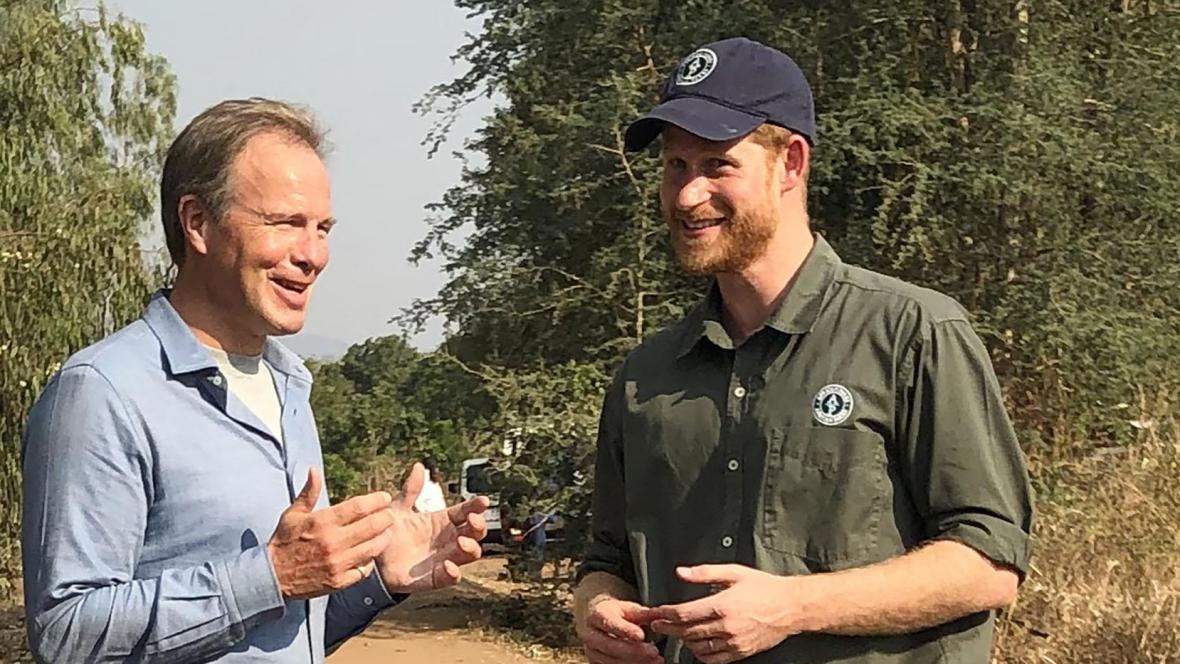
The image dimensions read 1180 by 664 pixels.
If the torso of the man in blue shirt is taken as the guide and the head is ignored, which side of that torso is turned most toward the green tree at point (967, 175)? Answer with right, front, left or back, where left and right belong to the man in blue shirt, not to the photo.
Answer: left

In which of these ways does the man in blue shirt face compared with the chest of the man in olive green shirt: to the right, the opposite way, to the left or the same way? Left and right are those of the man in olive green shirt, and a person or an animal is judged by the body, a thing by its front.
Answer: to the left

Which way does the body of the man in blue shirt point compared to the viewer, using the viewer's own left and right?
facing the viewer and to the right of the viewer

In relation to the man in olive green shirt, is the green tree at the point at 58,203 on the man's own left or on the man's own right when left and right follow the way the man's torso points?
on the man's own right

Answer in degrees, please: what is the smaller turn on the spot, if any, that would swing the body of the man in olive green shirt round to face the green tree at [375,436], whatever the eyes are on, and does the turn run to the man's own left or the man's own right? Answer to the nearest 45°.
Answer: approximately 135° to the man's own right

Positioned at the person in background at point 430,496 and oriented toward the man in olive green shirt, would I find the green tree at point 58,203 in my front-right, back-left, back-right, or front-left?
front-right

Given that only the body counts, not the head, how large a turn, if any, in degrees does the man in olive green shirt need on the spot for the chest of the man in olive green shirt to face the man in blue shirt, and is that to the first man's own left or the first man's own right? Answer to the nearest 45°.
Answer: approximately 45° to the first man's own right

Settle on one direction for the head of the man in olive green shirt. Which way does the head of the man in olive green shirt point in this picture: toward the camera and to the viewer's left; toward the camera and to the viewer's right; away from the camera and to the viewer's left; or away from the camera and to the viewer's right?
toward the camera and to the viewer's left

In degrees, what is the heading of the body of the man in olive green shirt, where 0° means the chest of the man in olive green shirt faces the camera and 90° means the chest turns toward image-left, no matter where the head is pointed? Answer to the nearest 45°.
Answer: approximately 45°

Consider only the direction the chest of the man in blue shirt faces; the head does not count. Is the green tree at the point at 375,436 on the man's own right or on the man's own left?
on the man's own left

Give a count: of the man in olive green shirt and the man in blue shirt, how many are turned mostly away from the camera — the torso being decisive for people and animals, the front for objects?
0

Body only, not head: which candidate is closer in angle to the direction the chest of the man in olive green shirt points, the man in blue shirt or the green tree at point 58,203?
the man in blue shirt
